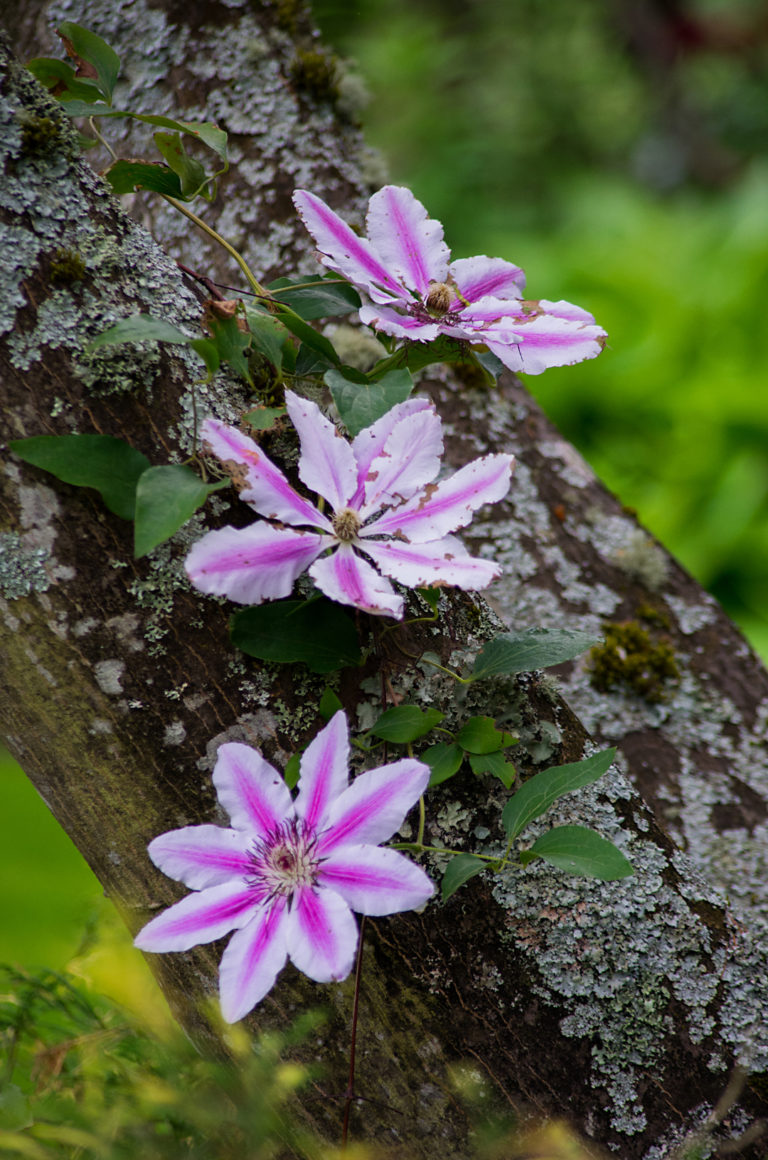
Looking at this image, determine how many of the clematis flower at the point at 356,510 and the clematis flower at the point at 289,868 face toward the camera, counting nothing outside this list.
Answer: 2

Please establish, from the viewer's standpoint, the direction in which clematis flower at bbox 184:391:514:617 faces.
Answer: facing the viewer

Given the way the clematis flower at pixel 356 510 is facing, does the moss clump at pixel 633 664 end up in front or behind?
behind

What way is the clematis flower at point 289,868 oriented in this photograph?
toward the camera

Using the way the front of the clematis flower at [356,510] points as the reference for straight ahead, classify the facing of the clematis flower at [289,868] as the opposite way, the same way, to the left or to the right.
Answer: the same way
